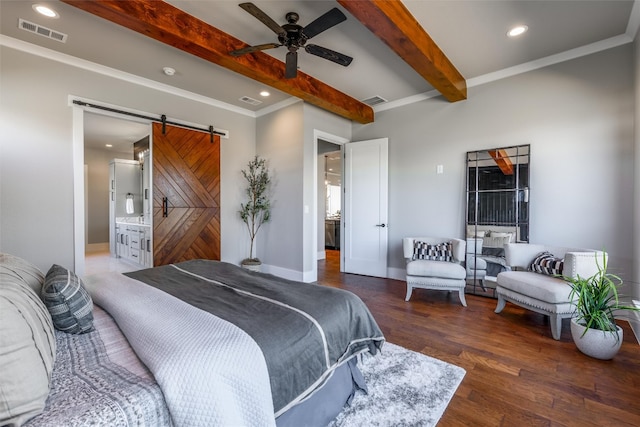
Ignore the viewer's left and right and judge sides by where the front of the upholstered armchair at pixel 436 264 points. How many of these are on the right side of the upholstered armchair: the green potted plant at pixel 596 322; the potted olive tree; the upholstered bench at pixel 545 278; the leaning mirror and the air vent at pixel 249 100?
2

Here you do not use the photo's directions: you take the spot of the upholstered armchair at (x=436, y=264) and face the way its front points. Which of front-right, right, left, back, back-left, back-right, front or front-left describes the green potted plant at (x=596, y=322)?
front-left

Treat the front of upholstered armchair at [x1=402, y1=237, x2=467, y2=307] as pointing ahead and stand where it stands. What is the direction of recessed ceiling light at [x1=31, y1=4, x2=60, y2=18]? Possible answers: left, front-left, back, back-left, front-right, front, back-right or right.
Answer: front-right

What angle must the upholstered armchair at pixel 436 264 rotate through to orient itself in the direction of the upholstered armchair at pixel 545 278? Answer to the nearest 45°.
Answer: approximately 45° to its left

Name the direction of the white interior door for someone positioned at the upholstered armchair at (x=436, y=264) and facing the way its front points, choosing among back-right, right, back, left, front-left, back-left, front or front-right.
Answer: back-right

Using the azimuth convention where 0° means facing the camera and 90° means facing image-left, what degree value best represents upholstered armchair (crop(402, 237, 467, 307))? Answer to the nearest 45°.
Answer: approximately 0°

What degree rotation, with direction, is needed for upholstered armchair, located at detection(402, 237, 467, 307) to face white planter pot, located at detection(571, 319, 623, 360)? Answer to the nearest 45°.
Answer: approximately 45° to its left

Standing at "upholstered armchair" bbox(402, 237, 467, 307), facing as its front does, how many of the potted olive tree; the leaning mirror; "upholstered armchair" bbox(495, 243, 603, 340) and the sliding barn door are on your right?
2

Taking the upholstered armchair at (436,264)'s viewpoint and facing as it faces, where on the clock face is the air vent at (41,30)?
The air vent is roughly at 2 o'clock from the upholstered armchair.

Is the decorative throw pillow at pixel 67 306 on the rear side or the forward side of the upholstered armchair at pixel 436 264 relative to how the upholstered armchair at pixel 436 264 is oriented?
on the forward side
